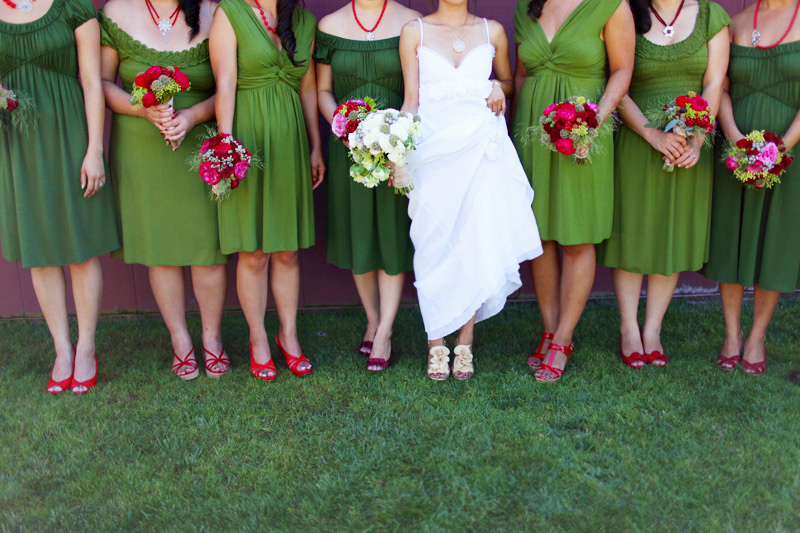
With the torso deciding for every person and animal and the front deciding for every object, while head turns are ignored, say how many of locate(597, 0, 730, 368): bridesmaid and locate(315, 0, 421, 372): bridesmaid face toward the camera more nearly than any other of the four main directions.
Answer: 2

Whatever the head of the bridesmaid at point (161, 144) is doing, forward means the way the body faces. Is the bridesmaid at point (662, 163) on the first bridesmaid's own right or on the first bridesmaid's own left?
on the first bridesmaid's own left

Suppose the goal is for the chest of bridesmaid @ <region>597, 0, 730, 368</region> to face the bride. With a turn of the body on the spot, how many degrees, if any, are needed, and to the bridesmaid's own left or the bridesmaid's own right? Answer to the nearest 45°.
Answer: approximately 45° to the bridesmaid's own right

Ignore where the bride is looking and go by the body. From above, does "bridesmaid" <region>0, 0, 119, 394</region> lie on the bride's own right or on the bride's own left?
on the bride's own right

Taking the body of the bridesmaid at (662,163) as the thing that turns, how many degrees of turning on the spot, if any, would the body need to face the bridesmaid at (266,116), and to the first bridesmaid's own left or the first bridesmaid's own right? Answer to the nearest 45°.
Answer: approximately 90° to the first bridesmaid's own right
